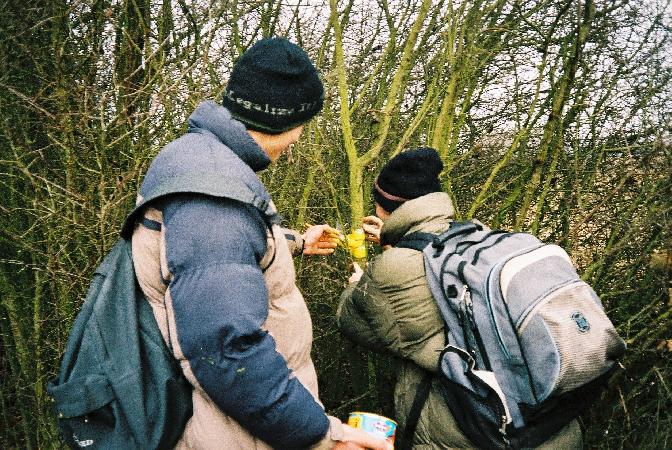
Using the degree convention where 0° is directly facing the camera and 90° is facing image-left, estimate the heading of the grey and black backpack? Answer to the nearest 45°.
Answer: approximately 315°

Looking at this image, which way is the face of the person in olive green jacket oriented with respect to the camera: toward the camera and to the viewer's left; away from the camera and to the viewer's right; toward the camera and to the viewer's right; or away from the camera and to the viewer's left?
away from the camera and to the viewer's left
